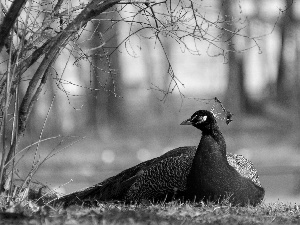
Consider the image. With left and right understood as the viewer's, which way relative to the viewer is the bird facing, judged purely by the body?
facing the viewer and to the right of the viewer
